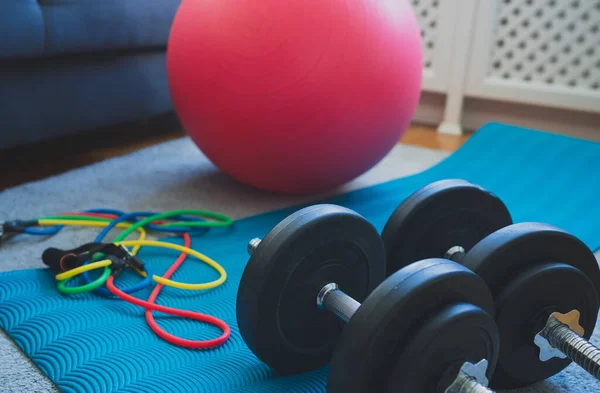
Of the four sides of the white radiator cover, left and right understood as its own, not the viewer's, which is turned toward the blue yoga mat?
front

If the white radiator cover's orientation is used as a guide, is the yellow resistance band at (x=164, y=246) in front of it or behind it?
in front

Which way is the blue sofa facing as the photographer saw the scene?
facing the viewer and to the right of the viewer

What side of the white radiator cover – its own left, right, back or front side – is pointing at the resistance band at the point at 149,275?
front

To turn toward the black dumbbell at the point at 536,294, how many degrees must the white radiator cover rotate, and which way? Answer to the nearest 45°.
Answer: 0° — it already faces it

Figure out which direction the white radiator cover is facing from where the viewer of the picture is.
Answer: facing the viewer

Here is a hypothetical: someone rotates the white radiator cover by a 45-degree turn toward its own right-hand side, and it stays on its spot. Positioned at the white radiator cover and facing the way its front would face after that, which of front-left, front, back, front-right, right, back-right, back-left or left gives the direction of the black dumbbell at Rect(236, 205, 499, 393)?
front-left

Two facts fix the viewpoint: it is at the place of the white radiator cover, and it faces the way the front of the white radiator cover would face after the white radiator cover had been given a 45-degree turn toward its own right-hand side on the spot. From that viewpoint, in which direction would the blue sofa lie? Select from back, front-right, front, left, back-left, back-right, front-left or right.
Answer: front

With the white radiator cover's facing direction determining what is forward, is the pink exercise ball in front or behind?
in front
